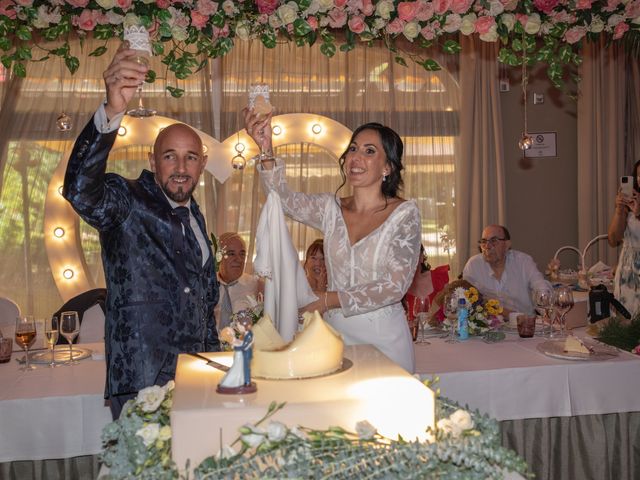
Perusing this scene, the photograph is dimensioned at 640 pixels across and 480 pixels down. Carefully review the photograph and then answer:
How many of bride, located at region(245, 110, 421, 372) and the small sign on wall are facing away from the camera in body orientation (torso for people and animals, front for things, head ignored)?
0

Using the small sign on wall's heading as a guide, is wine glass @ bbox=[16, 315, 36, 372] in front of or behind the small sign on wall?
in front

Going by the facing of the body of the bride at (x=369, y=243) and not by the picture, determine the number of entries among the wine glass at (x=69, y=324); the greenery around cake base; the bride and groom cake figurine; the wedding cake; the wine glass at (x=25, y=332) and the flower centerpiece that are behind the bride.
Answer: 1

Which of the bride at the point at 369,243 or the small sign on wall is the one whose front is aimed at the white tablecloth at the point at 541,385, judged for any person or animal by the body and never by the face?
the small sign on wall

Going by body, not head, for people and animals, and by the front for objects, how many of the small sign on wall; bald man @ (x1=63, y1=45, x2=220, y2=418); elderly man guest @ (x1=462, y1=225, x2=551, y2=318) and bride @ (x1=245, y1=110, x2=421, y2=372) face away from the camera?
0

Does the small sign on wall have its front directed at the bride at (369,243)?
yes

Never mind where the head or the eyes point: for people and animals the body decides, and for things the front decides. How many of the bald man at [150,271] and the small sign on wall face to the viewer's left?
0

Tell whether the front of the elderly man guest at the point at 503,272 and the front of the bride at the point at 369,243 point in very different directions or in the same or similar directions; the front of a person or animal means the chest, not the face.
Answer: same or similar directions

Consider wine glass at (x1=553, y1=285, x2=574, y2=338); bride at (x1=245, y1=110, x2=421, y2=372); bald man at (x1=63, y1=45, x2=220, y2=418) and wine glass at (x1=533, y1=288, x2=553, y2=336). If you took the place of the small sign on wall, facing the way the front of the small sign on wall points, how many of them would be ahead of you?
4

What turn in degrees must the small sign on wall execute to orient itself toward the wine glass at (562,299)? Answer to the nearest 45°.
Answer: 0° — it already faces it

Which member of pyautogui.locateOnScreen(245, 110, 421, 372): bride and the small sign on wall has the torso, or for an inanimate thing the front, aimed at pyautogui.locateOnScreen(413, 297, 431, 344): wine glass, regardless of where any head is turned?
the small sign on wall

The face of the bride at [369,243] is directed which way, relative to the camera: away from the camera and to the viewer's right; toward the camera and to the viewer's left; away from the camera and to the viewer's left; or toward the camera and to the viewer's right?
toward the camera and to the viewer's left

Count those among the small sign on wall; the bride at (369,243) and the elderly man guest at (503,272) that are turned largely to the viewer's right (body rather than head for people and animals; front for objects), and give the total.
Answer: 0

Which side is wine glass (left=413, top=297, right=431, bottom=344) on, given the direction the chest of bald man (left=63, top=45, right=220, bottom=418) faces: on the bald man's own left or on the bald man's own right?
on the bald man's own left
